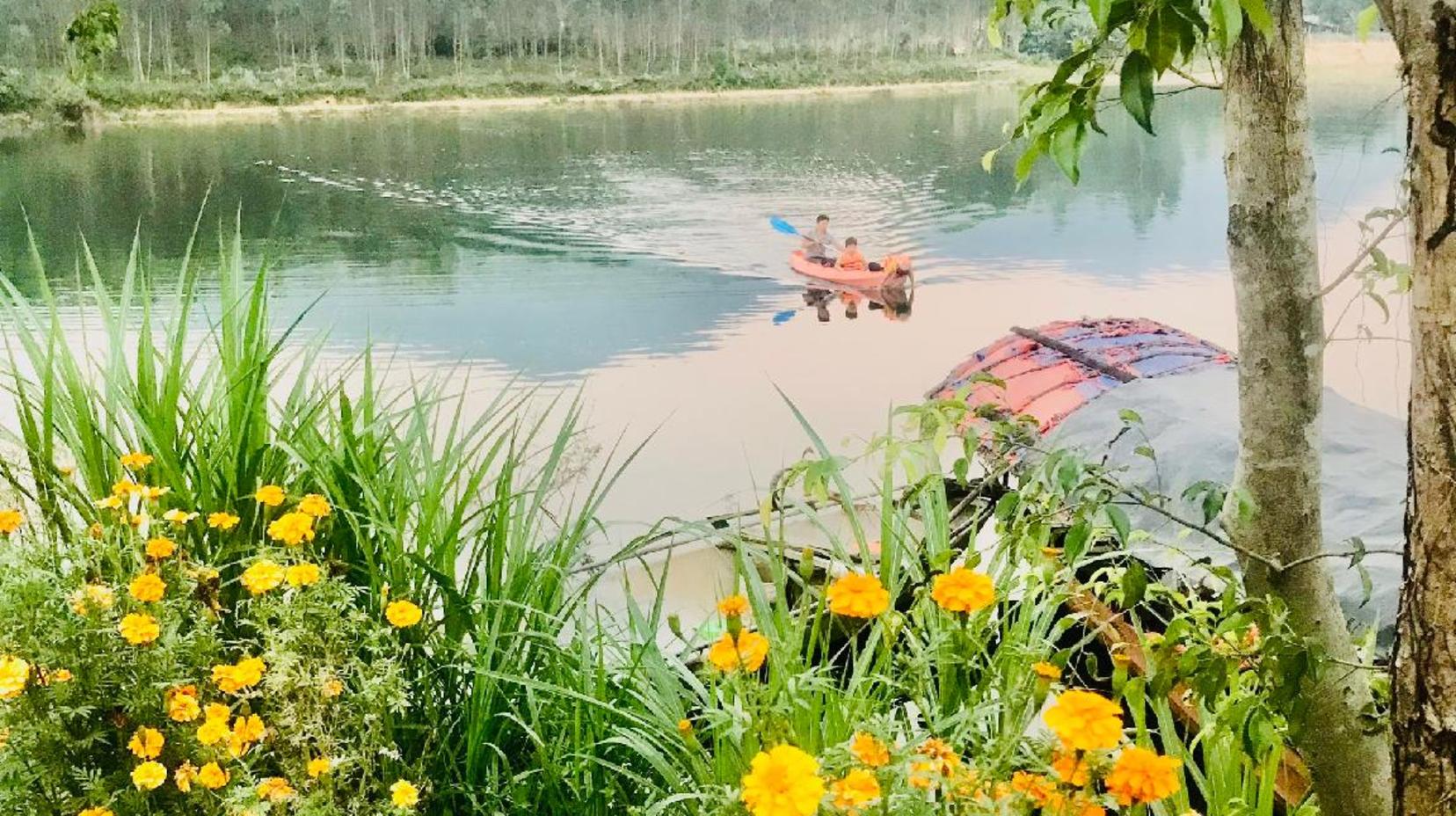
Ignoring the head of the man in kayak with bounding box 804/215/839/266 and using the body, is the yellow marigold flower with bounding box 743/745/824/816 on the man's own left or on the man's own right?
on the man's own right

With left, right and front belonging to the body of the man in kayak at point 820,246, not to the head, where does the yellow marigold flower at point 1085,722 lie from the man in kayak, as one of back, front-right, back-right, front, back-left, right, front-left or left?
front-right

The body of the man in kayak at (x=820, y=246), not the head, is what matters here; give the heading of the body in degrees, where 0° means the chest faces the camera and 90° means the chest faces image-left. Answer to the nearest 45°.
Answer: approximately 315°

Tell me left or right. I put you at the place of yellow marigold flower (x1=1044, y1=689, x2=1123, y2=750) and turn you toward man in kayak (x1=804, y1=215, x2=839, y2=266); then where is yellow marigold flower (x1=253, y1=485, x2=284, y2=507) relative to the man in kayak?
left

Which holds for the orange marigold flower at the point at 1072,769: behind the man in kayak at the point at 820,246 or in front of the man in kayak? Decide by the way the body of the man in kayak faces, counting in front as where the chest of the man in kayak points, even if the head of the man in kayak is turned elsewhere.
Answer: in front

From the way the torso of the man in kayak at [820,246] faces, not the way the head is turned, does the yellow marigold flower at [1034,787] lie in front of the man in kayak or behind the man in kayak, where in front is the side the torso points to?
in front

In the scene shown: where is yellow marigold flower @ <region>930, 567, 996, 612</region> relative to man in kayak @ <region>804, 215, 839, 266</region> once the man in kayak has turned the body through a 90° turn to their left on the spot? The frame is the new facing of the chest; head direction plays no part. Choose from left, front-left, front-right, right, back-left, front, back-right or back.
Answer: back-right

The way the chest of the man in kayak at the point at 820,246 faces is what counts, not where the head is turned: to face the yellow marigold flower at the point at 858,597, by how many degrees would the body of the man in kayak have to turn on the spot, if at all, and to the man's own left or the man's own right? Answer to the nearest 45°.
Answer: approximately 45° to the man's own right

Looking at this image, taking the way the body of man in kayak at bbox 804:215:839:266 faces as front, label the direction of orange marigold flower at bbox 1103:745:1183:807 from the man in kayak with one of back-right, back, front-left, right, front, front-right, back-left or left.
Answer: front-right

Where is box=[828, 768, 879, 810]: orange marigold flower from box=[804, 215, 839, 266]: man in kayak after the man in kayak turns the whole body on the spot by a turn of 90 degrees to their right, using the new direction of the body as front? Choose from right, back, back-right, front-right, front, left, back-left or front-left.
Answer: front-left
